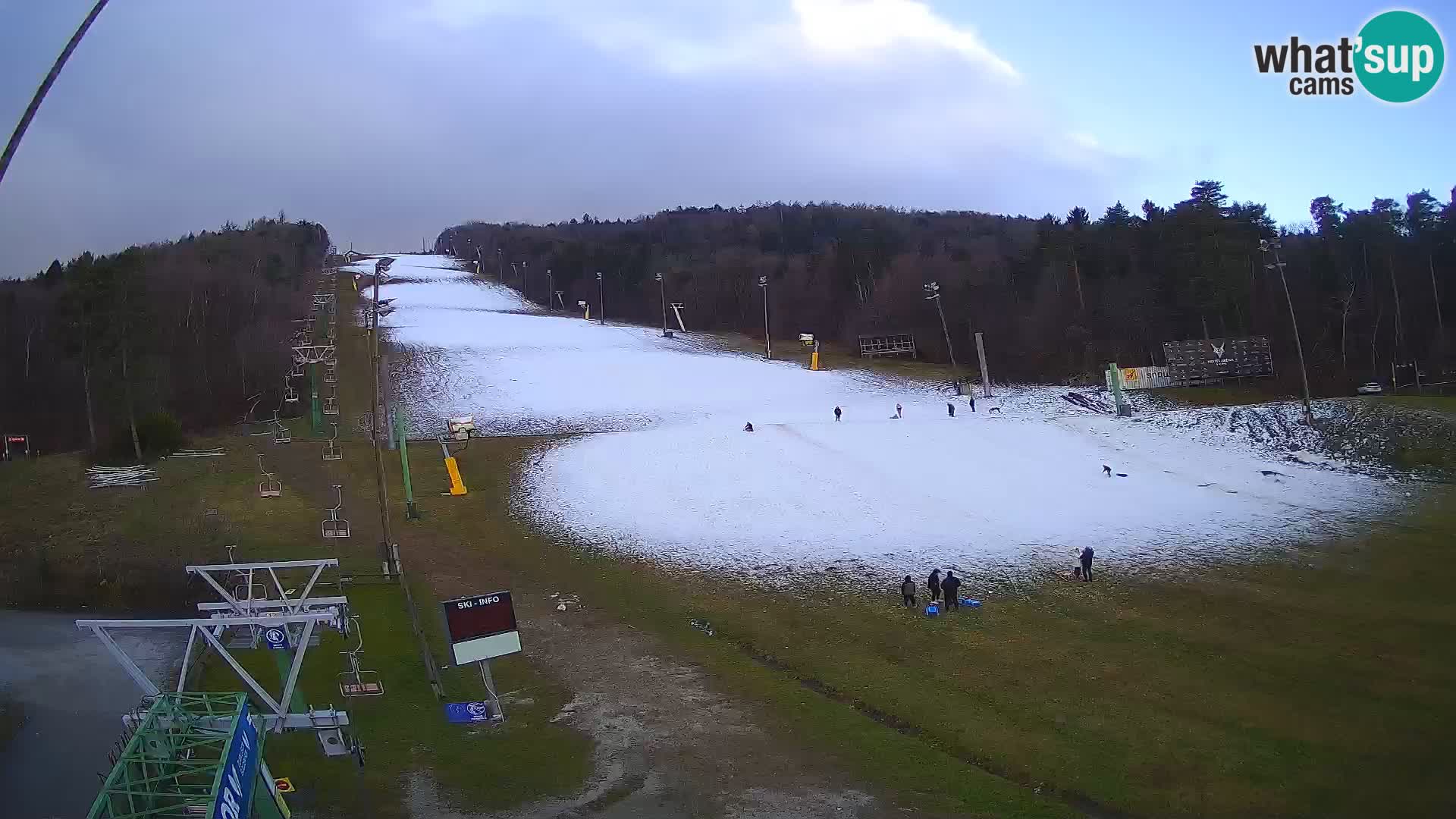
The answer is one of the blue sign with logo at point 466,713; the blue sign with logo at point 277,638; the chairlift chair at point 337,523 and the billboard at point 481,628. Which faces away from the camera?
the chairlift chair

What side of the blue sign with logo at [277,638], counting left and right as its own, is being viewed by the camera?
front

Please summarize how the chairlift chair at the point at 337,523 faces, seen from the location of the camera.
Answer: facing away from the viewer

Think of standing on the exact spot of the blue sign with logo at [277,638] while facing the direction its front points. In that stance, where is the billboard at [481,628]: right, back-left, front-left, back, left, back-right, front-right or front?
left

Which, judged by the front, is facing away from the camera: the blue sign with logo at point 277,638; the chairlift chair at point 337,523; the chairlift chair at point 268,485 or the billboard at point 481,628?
the chairlift chair at point 337,523

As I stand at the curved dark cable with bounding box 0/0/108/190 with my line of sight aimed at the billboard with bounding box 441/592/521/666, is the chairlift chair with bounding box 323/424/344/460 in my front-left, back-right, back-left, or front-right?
front-left

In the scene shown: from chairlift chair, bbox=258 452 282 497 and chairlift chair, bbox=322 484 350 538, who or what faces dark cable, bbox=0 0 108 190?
chairlift chair, bbox=258 452 282 497

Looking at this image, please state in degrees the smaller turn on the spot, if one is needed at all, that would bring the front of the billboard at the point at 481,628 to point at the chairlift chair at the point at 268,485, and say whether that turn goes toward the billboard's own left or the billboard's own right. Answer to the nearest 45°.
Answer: approximately 180°

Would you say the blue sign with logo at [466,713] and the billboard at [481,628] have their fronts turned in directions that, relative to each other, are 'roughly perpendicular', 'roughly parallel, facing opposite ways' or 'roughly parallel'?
roughly parallel

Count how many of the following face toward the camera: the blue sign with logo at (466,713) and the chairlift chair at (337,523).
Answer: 1

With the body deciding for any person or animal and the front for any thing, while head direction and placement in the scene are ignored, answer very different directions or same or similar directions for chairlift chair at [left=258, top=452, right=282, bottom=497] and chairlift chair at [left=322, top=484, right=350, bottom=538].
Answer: very different directions

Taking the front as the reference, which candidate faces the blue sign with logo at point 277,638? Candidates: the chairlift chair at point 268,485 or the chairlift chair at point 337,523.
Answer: the chairlift chair at point 268,485

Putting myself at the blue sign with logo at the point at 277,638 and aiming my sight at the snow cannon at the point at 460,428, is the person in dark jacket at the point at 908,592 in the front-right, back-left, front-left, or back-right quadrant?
front-right

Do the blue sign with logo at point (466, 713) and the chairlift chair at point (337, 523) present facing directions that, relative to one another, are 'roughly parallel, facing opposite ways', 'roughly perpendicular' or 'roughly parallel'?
roughly parallel, facing opposite ways

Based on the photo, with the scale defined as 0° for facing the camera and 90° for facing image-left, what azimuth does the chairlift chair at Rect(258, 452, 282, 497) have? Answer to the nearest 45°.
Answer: approximately 0°

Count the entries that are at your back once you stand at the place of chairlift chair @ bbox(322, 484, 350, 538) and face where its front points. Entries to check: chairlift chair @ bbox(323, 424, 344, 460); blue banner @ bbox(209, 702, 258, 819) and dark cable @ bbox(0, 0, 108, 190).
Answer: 2

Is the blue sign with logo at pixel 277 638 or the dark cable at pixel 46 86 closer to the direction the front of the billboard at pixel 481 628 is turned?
the dark cable

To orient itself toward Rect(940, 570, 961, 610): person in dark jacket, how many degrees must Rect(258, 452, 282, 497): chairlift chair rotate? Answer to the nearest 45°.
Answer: approximately 45° to its left

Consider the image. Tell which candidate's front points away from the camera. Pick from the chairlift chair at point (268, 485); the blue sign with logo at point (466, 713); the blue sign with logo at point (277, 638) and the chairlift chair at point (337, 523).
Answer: the chairlift chair at point (337, 523)

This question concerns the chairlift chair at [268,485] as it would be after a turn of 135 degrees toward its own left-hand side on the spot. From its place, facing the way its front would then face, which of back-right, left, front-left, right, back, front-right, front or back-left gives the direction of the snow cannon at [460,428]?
front

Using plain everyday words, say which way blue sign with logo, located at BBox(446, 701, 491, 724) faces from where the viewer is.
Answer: facing the viewer
